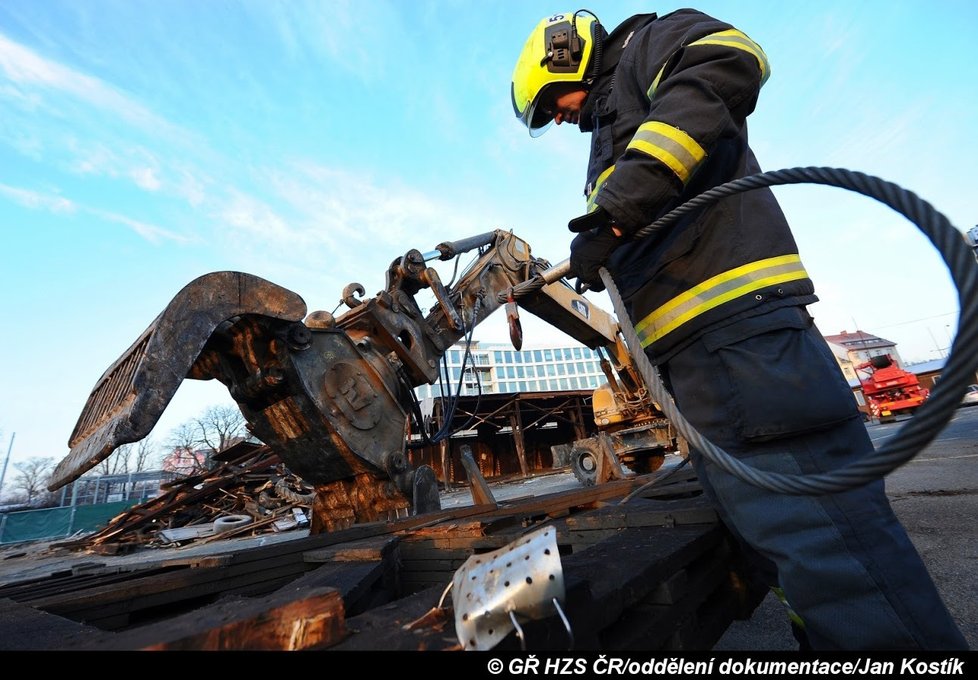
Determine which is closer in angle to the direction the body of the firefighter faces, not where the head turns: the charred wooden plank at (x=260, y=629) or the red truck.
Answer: the charred wooden plank

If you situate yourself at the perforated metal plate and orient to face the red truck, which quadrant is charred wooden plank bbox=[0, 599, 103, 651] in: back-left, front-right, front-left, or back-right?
back-left

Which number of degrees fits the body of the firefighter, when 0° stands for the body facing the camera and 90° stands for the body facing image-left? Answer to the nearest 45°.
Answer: approximately 90°

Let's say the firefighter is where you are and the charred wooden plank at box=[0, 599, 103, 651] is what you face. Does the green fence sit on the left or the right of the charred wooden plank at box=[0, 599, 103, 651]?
right

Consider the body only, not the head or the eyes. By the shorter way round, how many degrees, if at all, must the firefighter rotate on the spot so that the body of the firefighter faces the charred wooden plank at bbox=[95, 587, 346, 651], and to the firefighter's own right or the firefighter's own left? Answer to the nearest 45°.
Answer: approximately 45° to the firefighter's own left

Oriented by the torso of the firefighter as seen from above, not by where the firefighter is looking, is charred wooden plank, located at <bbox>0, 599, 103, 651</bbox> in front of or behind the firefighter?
in front

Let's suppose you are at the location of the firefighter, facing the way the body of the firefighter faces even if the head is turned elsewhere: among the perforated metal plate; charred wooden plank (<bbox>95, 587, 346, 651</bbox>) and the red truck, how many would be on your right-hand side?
1

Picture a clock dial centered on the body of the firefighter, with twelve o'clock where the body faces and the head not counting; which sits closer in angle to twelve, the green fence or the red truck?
the green fence

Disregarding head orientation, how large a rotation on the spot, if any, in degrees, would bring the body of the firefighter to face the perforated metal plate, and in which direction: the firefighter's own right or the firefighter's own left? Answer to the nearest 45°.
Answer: approximately 45° to the firefighter's own left

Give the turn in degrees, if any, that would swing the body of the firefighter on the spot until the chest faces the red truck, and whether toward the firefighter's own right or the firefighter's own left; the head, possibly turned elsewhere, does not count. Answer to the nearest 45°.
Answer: approximately 90° to the firefighter's own right

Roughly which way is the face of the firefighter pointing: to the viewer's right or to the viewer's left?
to the viewer's left

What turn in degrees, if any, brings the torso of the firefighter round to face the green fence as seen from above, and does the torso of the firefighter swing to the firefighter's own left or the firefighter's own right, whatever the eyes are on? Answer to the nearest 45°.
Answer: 0° — they already face it
